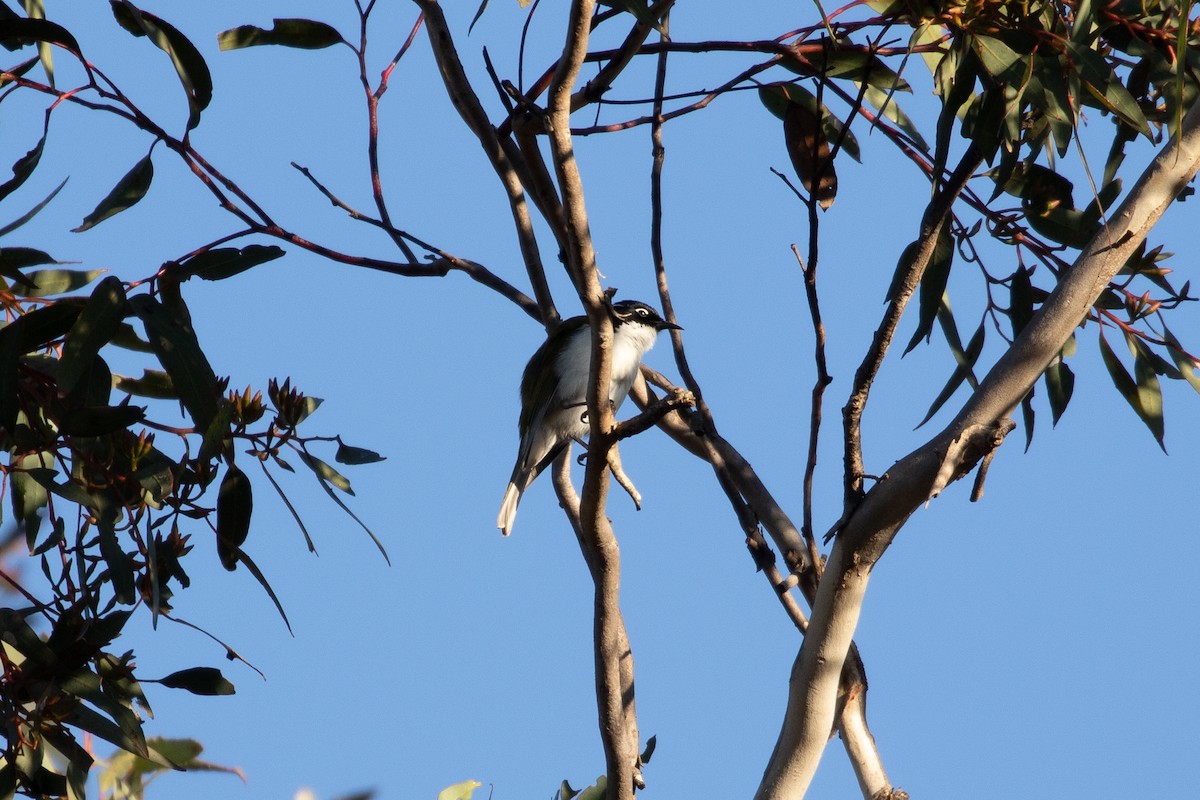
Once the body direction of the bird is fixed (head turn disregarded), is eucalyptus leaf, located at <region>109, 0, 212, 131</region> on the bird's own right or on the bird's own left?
on the bird's own right

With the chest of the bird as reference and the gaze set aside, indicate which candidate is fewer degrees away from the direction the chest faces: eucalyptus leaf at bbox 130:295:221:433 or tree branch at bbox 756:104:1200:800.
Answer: the tree branch

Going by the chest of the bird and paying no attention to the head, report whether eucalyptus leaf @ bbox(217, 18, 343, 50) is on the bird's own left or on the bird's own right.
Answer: on the bird's own right

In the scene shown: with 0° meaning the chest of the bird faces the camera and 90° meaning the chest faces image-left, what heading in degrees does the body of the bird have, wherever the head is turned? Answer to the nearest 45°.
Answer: approximately 270°

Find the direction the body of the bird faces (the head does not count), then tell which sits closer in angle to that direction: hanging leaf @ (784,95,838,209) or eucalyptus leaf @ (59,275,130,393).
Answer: the hanging leaf

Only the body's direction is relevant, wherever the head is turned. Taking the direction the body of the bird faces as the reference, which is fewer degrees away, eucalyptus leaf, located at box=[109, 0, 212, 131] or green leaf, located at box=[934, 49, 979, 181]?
the green leaf

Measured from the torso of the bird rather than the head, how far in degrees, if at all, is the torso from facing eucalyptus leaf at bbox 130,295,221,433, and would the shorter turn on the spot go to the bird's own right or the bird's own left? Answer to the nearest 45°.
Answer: approximately 90° to the bird's own right
